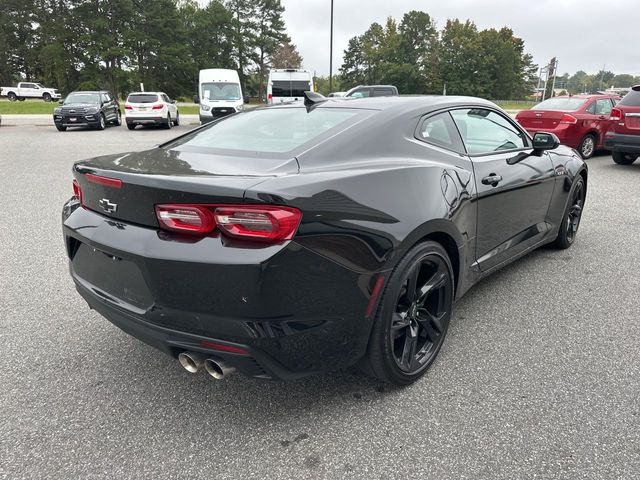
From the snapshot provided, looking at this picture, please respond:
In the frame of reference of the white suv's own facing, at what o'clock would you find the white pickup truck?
The white pickup truck is roughly at 10 o'clock from the white suv.

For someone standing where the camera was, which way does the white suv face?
facing away from the viewer and to the right of the viewer

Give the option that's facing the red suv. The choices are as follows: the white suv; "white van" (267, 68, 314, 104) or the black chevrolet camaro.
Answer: the black chevrolet camaro

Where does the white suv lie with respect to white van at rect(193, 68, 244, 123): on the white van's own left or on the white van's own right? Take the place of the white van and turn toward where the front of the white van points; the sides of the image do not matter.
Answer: on the white van's own right

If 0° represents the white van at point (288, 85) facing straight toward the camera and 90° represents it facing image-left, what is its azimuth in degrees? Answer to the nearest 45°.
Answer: approximately 180°

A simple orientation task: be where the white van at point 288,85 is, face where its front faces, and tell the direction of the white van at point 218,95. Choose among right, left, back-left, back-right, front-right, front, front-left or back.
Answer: left

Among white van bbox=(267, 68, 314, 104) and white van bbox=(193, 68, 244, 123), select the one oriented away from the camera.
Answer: white van bbox=(267, 68, 314, 104)

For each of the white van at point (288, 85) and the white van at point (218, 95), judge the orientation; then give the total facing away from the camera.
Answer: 1

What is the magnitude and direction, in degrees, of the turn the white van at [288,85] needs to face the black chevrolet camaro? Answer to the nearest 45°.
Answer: approximately 180°

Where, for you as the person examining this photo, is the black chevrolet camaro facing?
facing away from the viewer and to the right of the viewer

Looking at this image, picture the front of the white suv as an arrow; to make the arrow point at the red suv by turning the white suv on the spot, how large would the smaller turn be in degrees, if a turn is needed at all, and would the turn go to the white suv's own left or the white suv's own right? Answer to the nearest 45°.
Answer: approximately 90° to the white suv's own right

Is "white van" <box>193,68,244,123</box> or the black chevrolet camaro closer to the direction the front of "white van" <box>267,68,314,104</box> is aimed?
the white van

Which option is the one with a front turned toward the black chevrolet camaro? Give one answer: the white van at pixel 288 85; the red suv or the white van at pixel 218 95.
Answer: the white van at pixel 218 95

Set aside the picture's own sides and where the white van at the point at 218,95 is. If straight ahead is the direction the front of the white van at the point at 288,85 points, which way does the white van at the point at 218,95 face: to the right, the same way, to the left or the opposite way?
the opposite way
